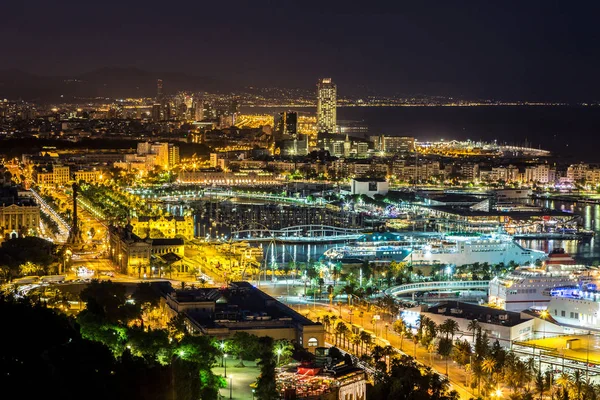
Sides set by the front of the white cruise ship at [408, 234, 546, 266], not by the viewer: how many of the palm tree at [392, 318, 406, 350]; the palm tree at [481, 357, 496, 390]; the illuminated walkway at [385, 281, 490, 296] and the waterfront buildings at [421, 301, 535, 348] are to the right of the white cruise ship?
4

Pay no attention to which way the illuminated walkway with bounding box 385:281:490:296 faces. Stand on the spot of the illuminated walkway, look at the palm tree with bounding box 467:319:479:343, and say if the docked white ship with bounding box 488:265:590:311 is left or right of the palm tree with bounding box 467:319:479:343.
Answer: left

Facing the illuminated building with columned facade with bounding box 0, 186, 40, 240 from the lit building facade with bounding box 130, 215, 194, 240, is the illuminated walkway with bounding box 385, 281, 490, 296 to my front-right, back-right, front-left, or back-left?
back-left

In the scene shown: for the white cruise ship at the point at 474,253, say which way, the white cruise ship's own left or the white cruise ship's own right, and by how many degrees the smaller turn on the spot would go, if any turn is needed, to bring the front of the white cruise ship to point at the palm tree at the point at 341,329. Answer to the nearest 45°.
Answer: approximately 90° to the white cruise ship's own right

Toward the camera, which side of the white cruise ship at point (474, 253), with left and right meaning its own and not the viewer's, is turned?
right

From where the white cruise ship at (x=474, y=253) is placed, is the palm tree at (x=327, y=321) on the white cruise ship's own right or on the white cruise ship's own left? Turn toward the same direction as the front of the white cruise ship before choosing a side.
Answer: on the white cruise ship's own right

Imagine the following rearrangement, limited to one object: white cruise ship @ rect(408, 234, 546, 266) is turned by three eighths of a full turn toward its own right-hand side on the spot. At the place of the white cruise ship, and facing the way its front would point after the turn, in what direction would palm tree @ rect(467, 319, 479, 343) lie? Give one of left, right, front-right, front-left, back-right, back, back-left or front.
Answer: front-left

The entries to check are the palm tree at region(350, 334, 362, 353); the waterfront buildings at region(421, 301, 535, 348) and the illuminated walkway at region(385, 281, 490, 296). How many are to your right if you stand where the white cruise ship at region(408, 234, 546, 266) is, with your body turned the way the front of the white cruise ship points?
3
